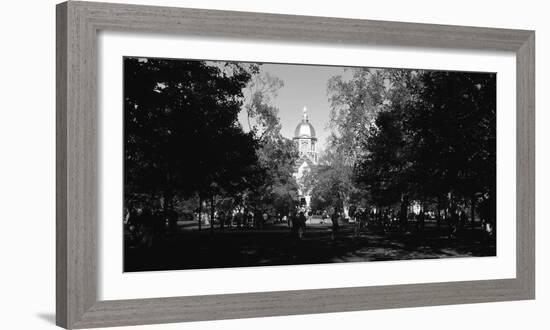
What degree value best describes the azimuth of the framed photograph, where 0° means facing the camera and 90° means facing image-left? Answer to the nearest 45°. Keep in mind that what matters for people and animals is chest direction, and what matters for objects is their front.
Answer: approximately 315°
